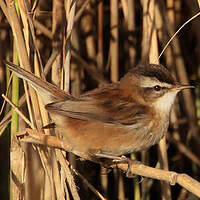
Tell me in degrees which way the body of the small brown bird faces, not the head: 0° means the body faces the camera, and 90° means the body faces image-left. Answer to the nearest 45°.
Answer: approximately 270°
